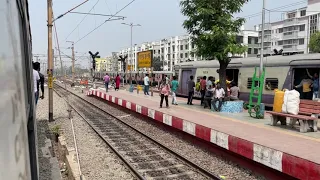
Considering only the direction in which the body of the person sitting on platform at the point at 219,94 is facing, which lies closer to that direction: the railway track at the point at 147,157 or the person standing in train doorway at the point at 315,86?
the railway track

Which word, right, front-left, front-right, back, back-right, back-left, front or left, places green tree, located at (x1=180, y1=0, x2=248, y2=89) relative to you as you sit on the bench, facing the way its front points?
right

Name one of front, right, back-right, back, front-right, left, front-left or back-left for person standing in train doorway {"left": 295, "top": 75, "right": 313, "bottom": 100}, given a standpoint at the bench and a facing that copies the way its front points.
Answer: back-right

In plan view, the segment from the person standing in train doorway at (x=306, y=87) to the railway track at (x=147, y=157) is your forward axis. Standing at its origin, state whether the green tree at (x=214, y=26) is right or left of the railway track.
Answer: right

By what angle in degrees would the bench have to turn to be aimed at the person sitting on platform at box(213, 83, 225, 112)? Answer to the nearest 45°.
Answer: approximately 90° to its right

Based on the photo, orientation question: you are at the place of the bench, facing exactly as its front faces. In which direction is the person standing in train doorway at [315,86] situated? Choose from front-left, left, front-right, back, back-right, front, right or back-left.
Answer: back-right

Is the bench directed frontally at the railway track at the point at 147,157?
yes

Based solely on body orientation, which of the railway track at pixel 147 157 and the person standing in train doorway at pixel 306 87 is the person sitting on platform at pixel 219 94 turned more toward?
the railway track

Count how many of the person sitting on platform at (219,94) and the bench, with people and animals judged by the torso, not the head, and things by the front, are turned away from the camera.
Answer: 0

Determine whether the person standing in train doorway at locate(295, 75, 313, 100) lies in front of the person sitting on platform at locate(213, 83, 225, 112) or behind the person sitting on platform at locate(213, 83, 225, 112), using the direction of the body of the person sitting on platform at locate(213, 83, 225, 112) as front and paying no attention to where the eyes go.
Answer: behind

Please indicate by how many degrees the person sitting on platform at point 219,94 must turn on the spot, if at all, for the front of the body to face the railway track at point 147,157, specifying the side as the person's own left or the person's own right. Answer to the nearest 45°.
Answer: approximately 45° to the person's own left

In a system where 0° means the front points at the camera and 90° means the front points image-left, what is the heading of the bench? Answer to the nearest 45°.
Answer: approximately 45°

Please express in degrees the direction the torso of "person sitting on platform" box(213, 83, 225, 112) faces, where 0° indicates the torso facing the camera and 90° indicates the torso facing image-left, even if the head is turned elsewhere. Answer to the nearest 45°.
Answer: approximately 45°

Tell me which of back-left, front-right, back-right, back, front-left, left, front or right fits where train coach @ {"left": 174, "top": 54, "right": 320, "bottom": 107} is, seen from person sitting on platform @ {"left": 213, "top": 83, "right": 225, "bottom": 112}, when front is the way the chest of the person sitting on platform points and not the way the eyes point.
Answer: back

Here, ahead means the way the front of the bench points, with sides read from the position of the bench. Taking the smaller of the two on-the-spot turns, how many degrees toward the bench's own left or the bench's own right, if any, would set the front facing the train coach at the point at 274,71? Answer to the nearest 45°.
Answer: approximately 135° to the bench's own right
